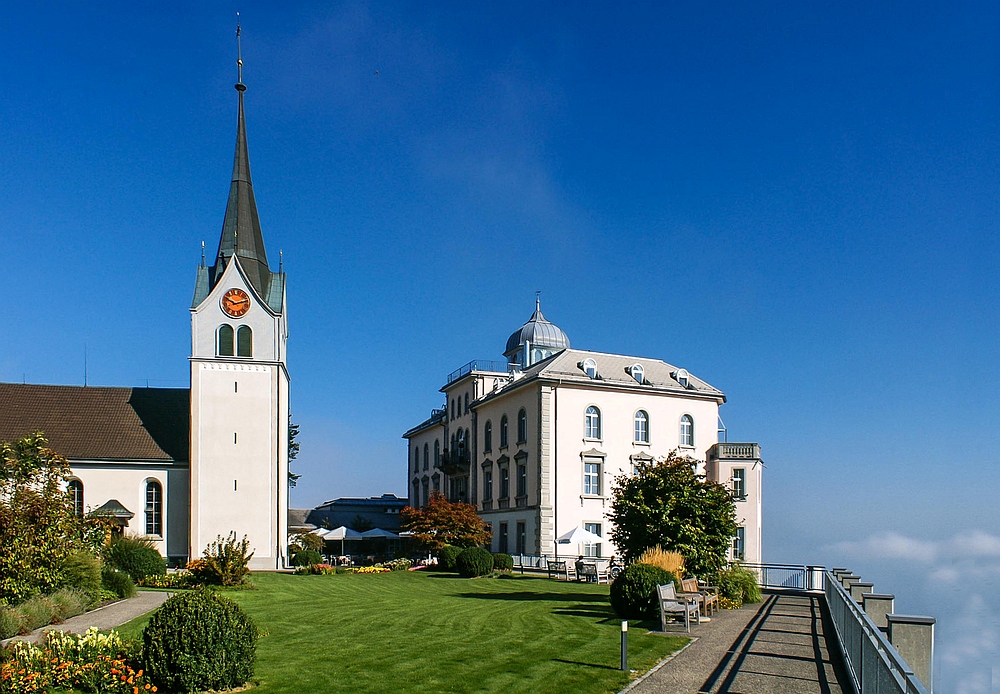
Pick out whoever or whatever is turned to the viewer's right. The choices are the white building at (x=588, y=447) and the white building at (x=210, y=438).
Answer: the white building at (x=210, y=438)

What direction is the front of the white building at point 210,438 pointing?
to the viewer's right
